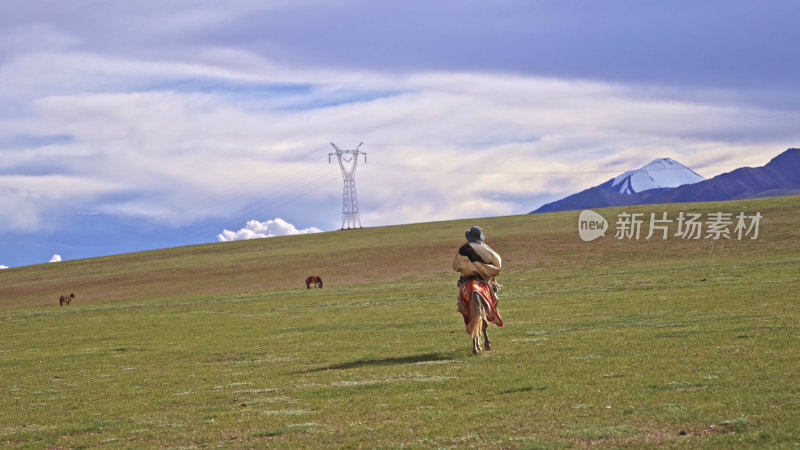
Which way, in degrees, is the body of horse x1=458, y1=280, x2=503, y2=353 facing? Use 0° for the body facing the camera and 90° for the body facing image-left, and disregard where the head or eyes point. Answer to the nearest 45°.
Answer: approximately 180°
